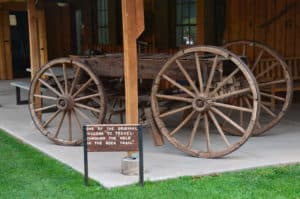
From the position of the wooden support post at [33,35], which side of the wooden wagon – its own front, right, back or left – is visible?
front

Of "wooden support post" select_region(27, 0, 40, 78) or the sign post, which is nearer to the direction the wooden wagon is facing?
the wooden support post

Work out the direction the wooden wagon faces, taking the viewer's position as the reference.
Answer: facing away from the viewer and to the left of the viewer

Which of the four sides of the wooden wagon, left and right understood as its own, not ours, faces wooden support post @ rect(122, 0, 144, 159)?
left

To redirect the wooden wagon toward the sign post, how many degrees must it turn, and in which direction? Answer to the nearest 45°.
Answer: approximately 90° to its left
